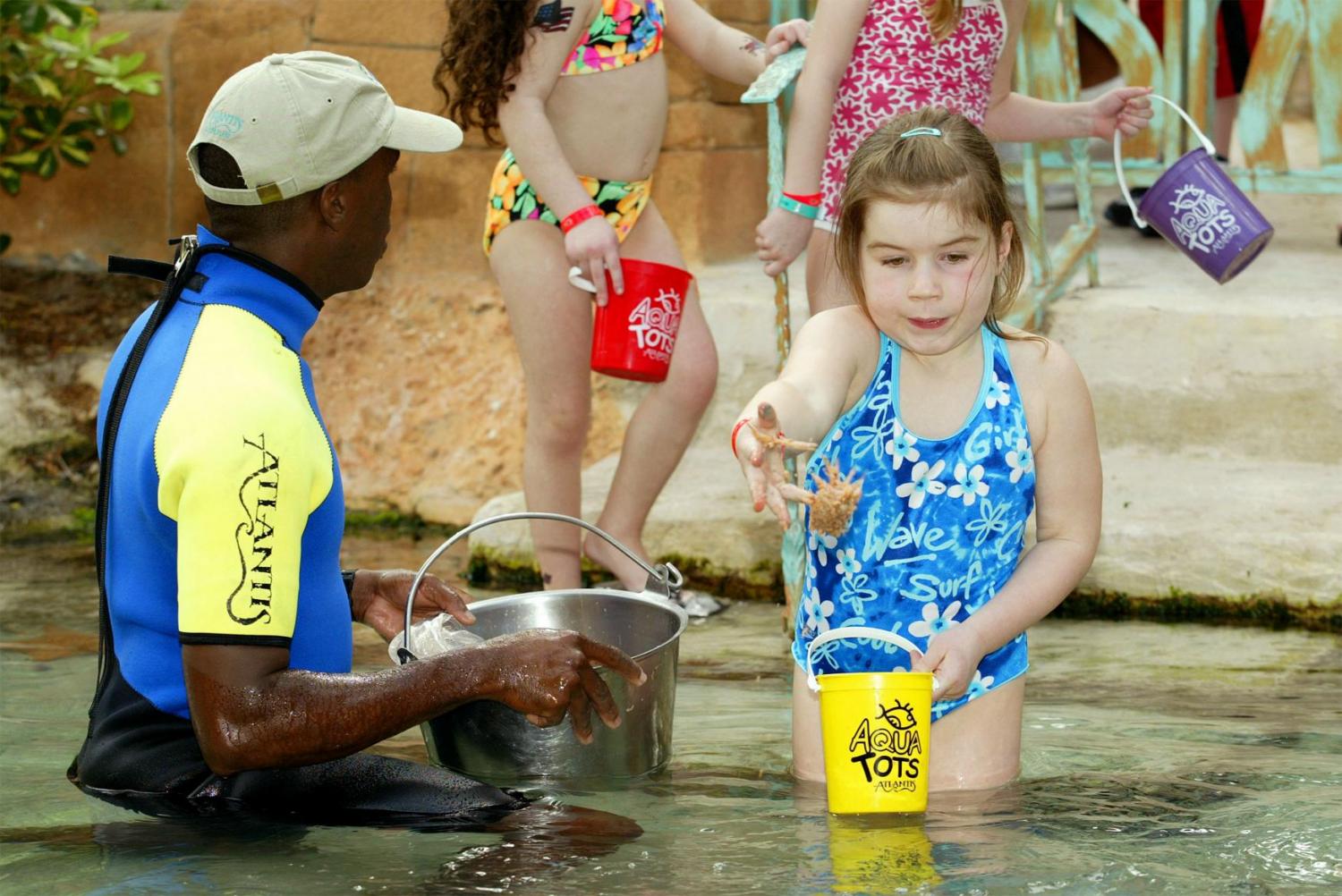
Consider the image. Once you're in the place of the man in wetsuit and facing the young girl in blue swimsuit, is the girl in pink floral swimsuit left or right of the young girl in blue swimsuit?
left

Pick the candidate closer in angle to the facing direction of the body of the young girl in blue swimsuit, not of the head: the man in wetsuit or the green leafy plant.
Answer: the man in wetsuit

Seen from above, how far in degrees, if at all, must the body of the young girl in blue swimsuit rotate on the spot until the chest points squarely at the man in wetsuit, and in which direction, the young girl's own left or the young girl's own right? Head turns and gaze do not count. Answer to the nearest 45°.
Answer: approximately 45° to the young girl's own right

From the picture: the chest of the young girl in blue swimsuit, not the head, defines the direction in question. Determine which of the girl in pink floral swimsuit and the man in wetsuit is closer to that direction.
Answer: the man in wetsuit

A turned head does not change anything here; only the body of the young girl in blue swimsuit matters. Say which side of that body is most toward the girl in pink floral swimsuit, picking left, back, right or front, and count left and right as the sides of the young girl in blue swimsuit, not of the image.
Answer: back

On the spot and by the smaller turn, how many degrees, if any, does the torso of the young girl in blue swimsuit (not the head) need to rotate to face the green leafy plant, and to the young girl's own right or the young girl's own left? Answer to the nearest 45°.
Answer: approximately 135° to the young girl's own right

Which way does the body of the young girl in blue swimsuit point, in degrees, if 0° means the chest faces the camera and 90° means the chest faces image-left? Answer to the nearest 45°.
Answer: approximately 0°
